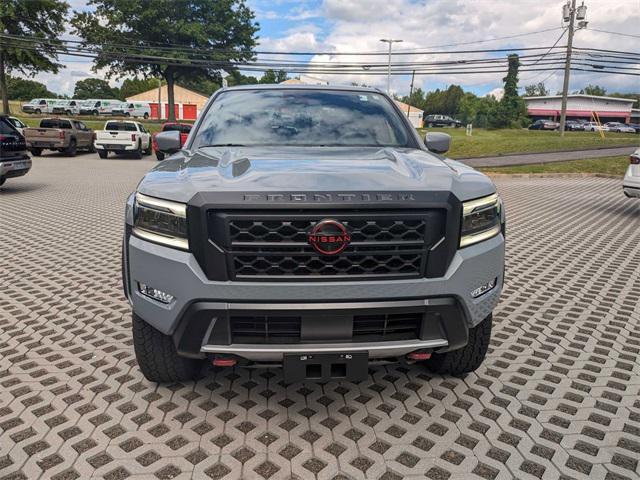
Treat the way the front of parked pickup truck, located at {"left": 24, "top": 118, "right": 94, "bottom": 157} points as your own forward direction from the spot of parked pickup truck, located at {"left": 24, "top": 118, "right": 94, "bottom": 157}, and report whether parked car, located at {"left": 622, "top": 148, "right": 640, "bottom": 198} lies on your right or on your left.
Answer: on your right

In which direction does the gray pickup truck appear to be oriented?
toward the camera

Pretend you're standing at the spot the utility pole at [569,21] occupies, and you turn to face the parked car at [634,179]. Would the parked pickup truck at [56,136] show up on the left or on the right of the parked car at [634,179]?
right

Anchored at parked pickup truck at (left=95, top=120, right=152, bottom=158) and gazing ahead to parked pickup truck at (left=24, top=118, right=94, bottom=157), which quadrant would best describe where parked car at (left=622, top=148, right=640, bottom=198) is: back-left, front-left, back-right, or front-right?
back-left

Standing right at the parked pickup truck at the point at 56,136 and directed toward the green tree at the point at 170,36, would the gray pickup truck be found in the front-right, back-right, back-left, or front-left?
back-right

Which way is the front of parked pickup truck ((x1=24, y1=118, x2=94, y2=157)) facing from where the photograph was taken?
facing away from the viewer and to the right of the viewer

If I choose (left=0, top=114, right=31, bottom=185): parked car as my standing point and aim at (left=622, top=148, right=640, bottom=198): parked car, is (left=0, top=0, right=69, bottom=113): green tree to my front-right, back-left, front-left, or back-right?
back-left

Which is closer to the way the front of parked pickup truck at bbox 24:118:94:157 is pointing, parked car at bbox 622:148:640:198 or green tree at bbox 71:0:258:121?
the green tree

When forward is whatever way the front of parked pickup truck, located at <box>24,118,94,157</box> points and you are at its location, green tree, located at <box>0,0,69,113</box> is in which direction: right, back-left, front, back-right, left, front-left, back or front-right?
front-left

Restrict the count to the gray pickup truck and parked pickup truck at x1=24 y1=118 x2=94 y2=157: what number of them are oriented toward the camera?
1

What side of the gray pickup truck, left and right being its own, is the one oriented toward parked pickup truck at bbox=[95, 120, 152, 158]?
back

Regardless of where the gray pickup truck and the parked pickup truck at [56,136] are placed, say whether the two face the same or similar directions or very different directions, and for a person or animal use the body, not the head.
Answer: very different directions
